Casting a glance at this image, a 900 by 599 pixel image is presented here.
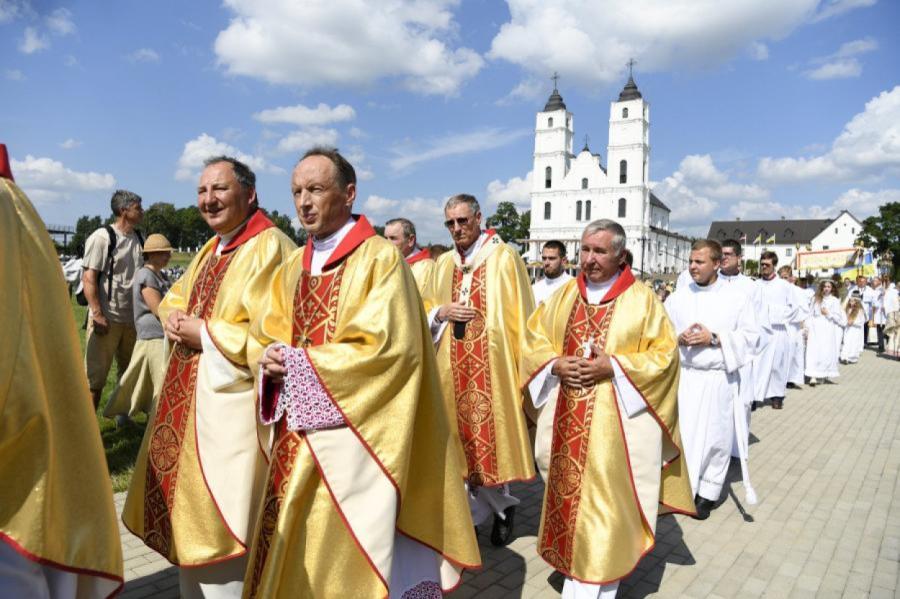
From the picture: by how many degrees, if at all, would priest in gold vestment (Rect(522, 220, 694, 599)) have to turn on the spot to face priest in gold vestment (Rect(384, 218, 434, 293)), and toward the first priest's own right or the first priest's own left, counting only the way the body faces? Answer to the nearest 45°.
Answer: approximately 90° to the first priest's own right

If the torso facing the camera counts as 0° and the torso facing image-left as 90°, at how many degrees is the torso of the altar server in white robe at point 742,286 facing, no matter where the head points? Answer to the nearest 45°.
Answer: approximately 45°

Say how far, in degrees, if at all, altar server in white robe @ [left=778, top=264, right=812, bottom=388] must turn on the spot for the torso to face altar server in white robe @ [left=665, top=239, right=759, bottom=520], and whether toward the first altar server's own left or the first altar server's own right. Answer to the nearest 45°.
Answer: approximately 45° to the first altar server's own left

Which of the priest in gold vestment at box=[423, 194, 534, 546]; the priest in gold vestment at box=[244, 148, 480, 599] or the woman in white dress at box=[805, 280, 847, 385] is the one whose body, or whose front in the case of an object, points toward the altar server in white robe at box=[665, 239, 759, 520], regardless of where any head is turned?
the woman in white dress

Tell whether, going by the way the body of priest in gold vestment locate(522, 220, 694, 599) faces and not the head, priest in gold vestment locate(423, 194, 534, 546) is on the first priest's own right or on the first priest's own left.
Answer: on the first priest's own right

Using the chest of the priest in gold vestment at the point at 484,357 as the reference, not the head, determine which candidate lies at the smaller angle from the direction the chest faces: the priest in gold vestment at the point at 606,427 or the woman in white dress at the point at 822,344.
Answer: the priest in gold vestment

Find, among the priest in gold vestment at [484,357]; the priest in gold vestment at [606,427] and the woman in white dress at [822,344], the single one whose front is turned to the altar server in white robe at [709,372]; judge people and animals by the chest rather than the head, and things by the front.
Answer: the woman in white dress

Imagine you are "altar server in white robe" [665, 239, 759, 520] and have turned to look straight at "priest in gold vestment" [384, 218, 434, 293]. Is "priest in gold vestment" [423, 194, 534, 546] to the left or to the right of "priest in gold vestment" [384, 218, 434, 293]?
left

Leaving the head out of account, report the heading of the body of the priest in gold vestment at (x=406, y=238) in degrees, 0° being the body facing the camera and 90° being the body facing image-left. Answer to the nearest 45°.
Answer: approximately 45°

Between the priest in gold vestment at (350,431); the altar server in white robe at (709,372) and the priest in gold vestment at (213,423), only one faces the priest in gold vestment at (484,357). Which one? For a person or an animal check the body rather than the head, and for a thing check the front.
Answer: the altar server in white robe

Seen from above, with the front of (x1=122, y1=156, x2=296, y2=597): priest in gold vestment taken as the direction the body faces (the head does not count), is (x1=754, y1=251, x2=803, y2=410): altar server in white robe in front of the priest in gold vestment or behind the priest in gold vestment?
behind

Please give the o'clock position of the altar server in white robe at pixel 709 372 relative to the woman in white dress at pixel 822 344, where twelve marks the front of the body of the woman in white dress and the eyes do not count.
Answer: The altar server in white robe is roughly at 12 o'clock from the woman in white dress.

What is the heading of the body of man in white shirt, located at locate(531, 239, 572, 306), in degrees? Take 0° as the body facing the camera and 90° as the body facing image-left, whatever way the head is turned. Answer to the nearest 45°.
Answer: approximately 45°
